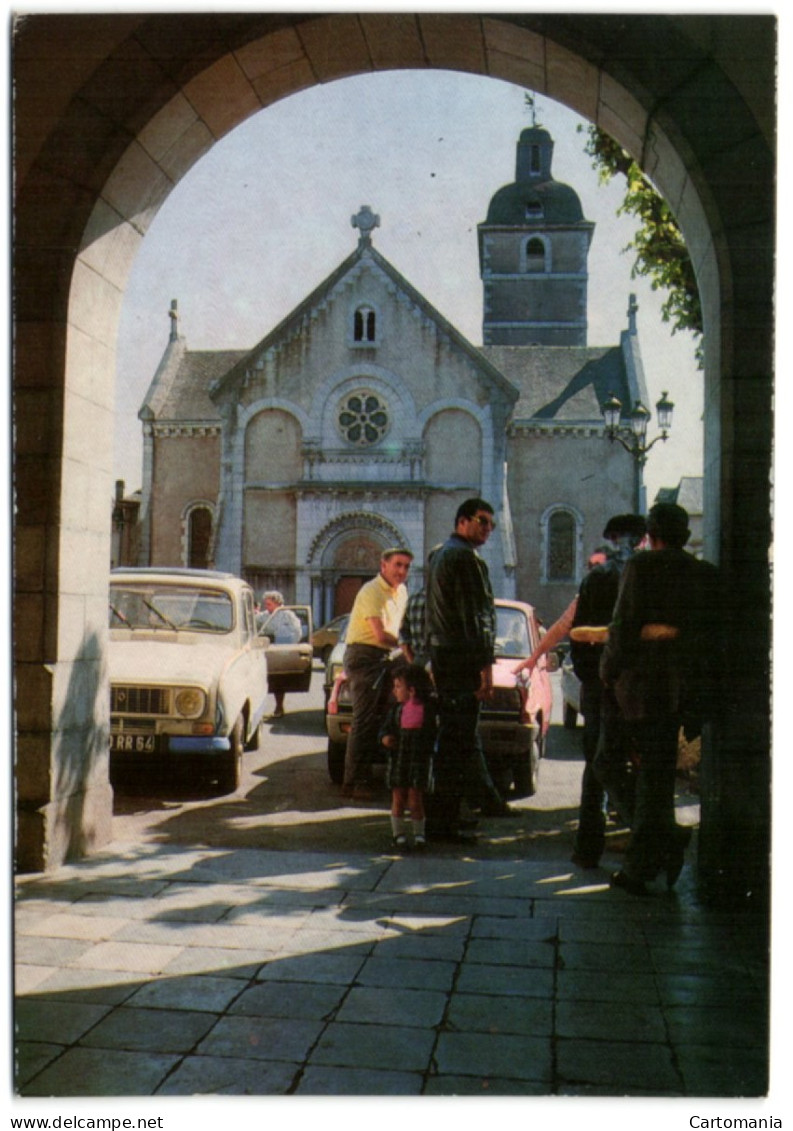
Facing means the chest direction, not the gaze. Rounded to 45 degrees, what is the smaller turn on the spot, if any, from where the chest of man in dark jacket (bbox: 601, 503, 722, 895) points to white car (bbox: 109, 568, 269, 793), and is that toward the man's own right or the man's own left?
approximately 45° to the man's own left

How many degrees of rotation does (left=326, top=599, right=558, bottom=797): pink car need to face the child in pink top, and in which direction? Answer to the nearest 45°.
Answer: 0° — it already faces them

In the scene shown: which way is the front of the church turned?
toward the camera

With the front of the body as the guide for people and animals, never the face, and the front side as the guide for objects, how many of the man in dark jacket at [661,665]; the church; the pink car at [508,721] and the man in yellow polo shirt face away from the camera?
1

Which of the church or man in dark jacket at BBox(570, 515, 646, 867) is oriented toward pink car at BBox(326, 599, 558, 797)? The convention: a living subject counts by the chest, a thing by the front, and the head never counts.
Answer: the church

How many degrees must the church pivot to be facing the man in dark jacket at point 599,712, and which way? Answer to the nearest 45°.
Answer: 0° — it already faces them

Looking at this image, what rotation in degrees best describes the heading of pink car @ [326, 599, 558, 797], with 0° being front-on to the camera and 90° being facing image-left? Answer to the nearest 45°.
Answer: approximately 0°

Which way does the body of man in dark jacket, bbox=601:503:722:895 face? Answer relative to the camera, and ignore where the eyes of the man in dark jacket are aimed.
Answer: away from the camera

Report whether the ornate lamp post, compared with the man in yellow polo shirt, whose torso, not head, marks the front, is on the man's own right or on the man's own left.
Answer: on the man's own left

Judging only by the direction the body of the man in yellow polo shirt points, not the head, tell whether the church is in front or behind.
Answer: behind

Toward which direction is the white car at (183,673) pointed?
toward the camera

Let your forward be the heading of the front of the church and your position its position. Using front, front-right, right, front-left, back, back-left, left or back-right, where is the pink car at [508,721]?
front

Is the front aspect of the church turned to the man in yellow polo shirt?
yes
